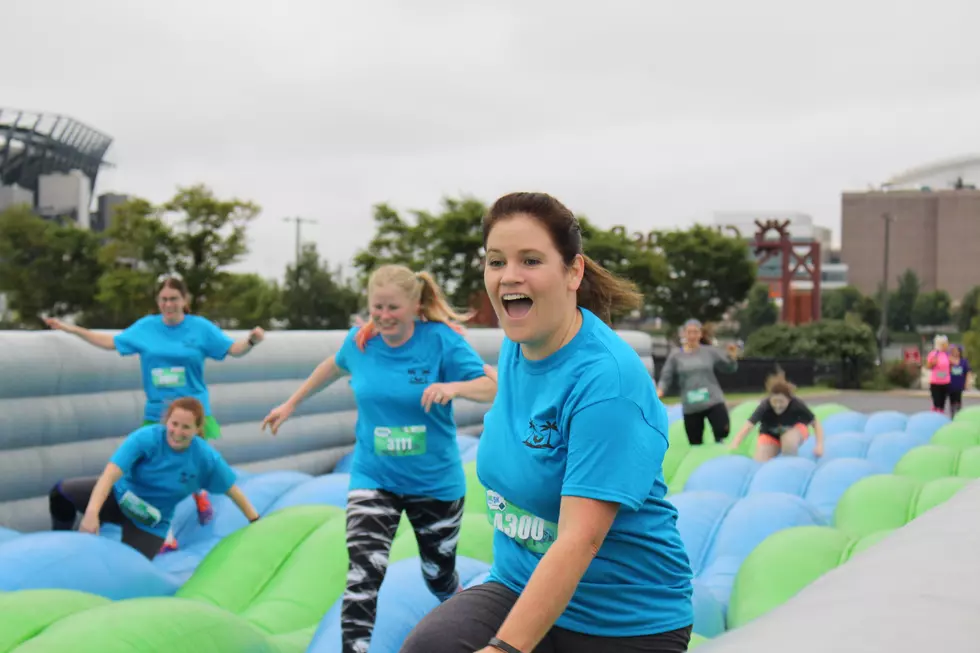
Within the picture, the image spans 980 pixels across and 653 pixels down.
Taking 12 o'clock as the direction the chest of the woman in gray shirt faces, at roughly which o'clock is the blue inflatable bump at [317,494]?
The blue inflatable bump is roughly at 1 o'clock from the woman in gray shirt.

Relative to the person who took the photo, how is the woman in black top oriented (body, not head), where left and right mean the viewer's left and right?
facing the viewer

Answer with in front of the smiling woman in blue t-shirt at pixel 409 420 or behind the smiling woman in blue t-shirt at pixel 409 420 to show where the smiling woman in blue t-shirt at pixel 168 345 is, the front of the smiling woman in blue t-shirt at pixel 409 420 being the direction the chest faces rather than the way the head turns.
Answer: behind

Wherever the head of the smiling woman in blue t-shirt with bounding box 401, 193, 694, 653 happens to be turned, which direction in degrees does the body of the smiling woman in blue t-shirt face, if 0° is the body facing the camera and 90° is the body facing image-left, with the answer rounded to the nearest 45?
approximately 45°

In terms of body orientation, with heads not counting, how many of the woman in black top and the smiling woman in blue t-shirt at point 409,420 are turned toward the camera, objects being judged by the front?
2

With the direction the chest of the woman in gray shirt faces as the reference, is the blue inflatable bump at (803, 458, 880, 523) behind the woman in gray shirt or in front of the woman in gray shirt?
in front

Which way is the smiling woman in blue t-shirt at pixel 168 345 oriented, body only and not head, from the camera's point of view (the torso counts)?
toward the camera

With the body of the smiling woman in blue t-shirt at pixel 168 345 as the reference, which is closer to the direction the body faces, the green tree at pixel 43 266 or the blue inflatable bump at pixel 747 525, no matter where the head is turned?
the blue inflatable bump

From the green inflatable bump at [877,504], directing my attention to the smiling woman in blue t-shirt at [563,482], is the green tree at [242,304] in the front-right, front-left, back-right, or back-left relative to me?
back-right

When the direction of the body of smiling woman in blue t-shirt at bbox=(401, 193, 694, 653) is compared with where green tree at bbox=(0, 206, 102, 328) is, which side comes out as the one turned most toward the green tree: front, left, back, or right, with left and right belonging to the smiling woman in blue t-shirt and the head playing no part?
right

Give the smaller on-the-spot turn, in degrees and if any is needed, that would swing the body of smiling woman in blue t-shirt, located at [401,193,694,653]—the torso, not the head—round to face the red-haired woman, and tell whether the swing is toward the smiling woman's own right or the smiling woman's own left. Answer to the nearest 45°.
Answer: approximately 90° to the smiling woman's own right

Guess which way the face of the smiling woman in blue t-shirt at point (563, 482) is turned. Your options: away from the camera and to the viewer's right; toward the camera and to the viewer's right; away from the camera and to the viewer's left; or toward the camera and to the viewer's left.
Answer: toward the camera and to the viewer's left

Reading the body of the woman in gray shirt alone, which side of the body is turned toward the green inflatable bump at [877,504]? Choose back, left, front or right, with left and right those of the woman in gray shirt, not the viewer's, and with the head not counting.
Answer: front

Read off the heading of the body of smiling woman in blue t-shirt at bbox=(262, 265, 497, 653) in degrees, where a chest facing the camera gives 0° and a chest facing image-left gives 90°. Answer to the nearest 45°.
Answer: approximately 0°

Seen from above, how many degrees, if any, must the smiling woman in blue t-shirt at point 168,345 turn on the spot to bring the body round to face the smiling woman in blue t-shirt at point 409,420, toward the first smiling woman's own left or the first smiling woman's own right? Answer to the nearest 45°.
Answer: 0° — they already face them

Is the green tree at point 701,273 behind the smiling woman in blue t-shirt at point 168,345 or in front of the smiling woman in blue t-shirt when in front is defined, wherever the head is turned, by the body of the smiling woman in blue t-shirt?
behind

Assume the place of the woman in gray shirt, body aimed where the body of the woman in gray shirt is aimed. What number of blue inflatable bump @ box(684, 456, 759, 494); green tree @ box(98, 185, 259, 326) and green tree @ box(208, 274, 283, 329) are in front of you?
1

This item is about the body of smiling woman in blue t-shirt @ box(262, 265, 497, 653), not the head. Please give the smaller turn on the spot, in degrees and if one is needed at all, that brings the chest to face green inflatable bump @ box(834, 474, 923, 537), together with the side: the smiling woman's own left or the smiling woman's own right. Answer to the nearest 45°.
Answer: approximately 135° to the smiling woman's own left
